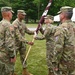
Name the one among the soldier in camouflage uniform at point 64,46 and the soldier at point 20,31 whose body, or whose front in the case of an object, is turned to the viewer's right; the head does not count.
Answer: the soldier

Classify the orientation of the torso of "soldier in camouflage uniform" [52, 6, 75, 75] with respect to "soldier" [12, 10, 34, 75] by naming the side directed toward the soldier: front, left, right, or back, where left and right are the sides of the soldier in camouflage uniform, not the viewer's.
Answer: front

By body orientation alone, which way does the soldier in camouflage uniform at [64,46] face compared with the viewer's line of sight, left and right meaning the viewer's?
facing away from the viewer and to the left of the viewer

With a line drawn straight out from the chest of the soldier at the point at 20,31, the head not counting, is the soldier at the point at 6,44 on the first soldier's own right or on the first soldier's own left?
on the first soldier's own right

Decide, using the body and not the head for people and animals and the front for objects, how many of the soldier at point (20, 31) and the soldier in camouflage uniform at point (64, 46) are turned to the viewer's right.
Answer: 1

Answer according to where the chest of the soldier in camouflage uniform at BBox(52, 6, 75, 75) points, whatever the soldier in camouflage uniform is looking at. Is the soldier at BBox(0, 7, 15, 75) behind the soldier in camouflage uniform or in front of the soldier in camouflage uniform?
in front

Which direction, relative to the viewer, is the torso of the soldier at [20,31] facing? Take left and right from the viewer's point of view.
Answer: facing to the right of the viewer
